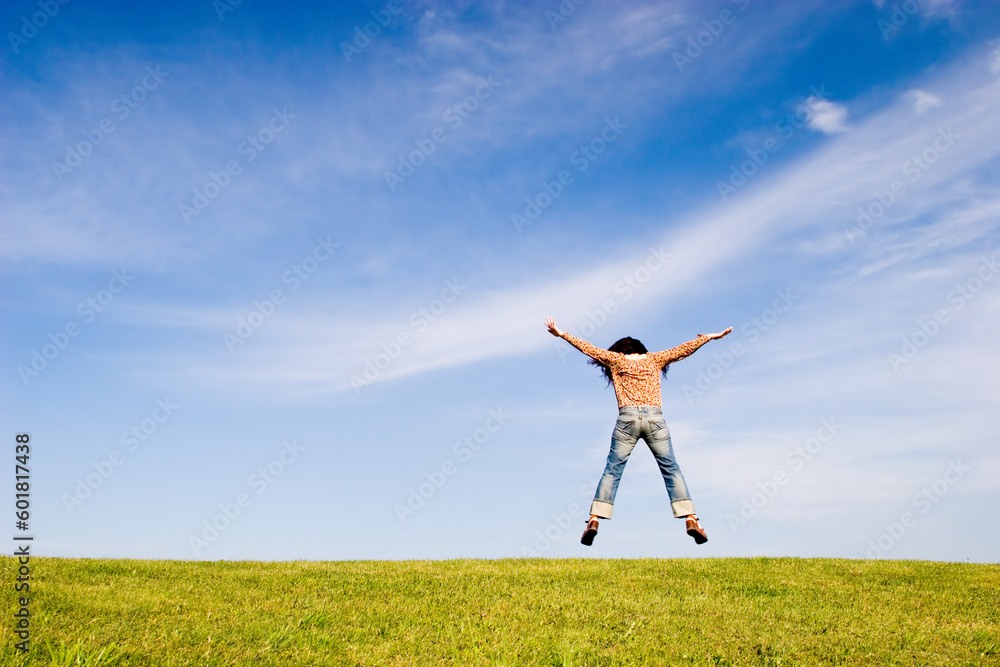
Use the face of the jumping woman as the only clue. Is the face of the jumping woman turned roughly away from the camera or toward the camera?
away from the camera

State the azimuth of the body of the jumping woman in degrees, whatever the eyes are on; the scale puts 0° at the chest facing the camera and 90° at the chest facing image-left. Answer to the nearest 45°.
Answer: approximately 180°
